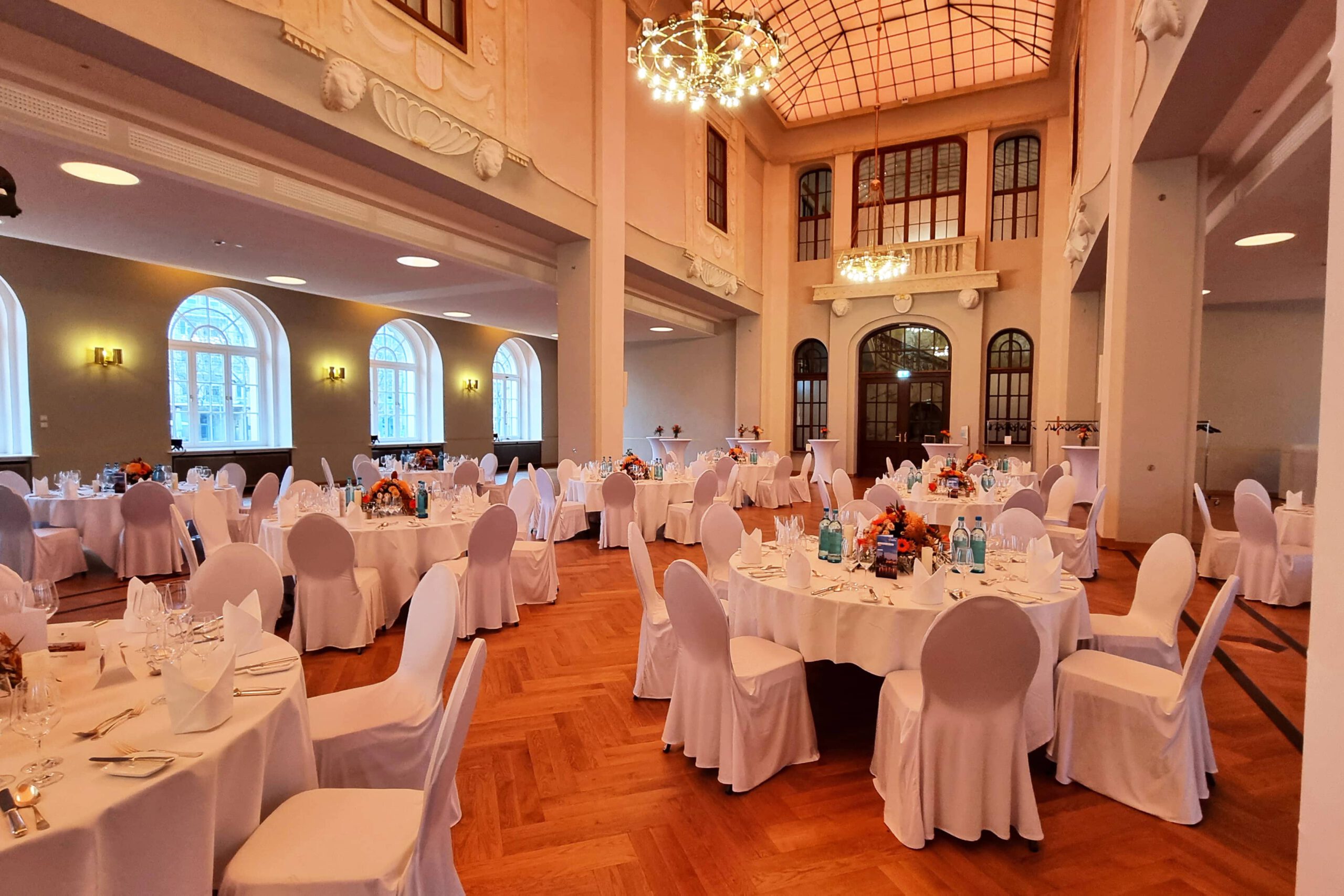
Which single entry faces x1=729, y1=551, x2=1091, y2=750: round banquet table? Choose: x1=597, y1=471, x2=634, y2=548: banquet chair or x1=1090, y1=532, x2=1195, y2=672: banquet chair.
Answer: x1=1090, y1=532, x2=1195, y2=672: banquet chair

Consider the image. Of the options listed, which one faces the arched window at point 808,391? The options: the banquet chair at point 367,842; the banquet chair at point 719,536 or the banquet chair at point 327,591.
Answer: the banquet chair at point 327,591

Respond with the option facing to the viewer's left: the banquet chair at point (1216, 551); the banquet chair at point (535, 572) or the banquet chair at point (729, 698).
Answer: the banquet chair at point (535, 572)

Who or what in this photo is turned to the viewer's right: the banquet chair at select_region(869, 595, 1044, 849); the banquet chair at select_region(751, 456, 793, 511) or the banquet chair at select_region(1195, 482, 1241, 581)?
the banquet chair at select_region(1195, 482, 1241, 581)

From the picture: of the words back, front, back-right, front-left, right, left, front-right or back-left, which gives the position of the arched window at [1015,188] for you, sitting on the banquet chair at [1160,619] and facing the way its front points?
back-right

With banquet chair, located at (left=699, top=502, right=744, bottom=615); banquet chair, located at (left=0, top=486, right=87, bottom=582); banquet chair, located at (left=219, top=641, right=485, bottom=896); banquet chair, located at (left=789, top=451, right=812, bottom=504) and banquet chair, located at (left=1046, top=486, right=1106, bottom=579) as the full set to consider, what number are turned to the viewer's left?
3

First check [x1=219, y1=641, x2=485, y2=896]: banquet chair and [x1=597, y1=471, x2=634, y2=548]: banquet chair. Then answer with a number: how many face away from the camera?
1

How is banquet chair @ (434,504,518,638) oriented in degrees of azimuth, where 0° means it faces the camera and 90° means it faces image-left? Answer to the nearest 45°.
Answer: approximately 135°

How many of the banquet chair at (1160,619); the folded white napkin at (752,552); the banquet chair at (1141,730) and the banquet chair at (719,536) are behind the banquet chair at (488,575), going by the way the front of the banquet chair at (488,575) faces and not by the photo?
4

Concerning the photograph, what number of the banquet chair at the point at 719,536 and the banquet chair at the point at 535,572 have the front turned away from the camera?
0

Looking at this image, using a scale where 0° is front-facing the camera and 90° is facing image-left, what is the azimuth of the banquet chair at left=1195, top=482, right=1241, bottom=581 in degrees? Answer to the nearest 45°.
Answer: approximately 270°

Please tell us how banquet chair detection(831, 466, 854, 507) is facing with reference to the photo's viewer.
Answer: facing the viewer and to the right of the viewer

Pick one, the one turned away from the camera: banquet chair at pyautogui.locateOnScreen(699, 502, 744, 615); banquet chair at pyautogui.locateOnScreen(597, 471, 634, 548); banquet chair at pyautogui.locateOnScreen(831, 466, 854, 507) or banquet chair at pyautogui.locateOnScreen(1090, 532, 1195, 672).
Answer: banquet chair at pyautogui.locateOnScreen(597, 471, 634, 548)

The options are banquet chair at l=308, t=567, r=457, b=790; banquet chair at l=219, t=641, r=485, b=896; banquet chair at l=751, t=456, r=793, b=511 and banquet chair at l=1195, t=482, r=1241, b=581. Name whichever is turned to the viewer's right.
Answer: banquet chair at l=1195, t=482, r=1241, b=581
